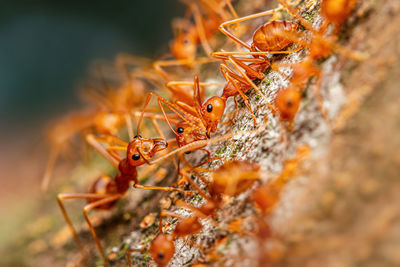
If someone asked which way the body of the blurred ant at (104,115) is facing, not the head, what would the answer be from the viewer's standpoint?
to the viewer's right

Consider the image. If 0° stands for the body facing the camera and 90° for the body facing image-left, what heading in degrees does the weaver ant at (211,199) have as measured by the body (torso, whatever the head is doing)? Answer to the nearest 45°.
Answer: approximately 45°
